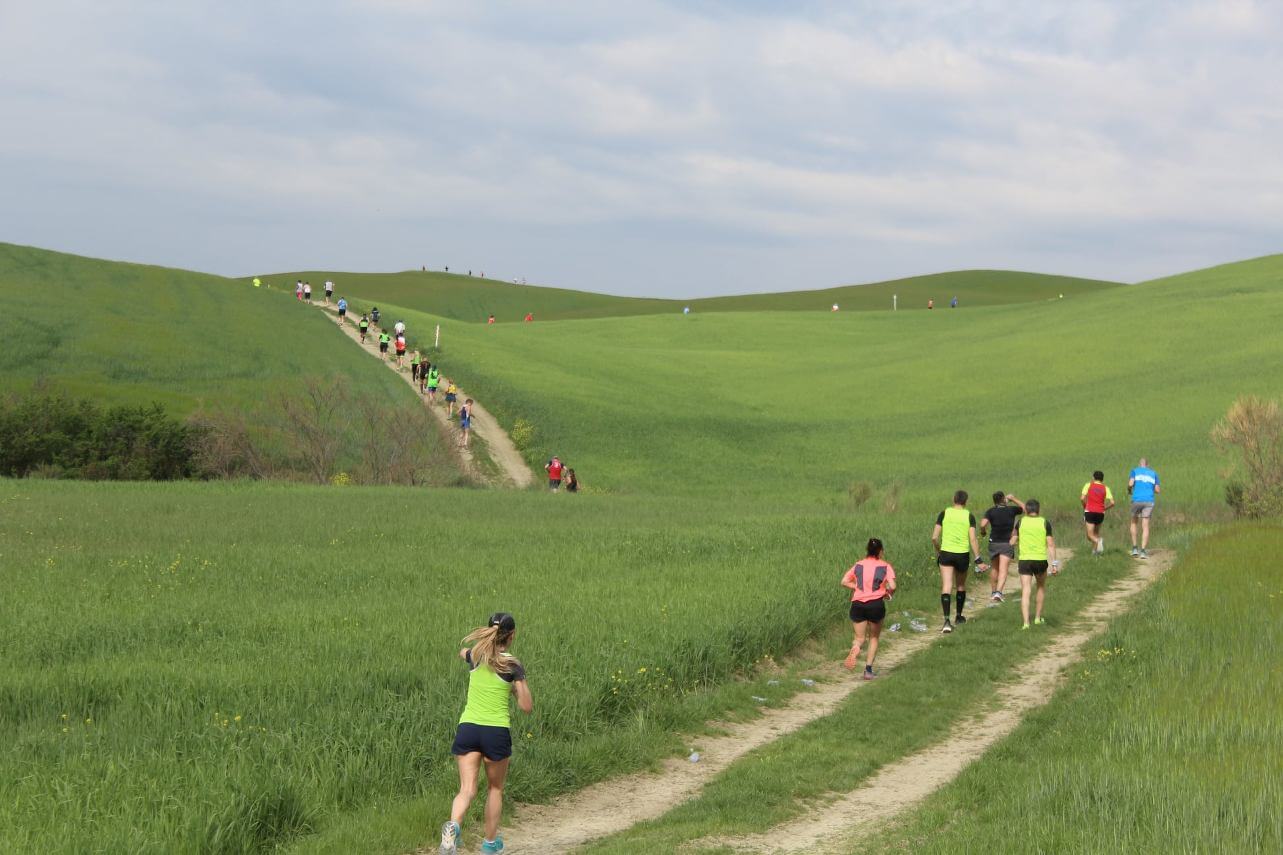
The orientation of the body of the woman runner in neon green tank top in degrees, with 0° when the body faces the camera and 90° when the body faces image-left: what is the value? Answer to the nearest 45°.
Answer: approximately 225°

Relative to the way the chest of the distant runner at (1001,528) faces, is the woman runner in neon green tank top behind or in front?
behind

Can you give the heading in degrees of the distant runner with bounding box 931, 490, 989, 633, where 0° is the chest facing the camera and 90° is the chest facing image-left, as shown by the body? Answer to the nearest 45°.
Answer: approximately 180°

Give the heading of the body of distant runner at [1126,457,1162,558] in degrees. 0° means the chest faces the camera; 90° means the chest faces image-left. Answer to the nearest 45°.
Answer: approximately 180°

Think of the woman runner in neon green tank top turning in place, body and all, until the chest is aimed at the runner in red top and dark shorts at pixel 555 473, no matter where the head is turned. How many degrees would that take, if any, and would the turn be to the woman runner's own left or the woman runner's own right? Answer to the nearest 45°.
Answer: approximately 45° to the woman runner's own left

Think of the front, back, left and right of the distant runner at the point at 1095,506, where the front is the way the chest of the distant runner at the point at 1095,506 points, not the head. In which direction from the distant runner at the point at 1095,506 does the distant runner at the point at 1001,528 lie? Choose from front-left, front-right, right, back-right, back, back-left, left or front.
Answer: back

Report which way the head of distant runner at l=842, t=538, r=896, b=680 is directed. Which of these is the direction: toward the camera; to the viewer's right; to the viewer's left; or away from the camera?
away from the camera

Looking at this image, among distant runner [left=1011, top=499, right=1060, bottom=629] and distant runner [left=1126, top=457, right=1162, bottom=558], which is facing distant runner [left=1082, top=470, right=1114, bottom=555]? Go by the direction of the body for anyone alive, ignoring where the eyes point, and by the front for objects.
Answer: distant runner [left=1011, top=499, right=1060, bottom=629]

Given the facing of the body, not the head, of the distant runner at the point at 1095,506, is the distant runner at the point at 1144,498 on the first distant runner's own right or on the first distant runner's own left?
on the first distant runner's own right

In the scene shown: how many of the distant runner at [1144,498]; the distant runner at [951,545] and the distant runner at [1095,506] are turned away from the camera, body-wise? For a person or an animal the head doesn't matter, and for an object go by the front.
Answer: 3

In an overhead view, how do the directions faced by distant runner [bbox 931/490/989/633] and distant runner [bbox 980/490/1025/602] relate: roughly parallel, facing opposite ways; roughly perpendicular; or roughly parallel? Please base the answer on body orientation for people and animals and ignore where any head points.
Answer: roughly parallel

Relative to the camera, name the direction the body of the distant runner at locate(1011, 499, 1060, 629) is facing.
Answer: away from the camera

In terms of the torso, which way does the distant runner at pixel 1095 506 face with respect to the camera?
away from the camera

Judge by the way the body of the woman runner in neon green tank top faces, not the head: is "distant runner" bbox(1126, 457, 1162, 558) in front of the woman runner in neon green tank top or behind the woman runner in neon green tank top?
in front

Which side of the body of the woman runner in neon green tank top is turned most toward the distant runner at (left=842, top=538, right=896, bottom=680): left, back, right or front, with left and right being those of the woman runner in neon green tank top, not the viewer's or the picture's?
front

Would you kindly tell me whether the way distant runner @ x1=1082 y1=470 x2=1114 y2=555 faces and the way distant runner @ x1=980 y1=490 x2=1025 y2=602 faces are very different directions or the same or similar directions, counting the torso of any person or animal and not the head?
same or similar directions
